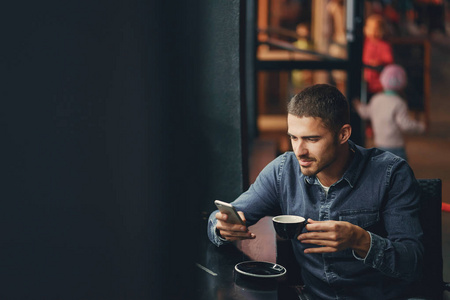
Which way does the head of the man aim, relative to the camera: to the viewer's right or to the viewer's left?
to the viewer's left

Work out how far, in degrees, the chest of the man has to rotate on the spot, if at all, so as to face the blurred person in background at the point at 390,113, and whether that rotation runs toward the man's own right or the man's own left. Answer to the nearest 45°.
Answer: approximately 135° to the man's own right

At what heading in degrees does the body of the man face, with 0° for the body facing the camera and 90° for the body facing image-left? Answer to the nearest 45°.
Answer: approximately 45°
